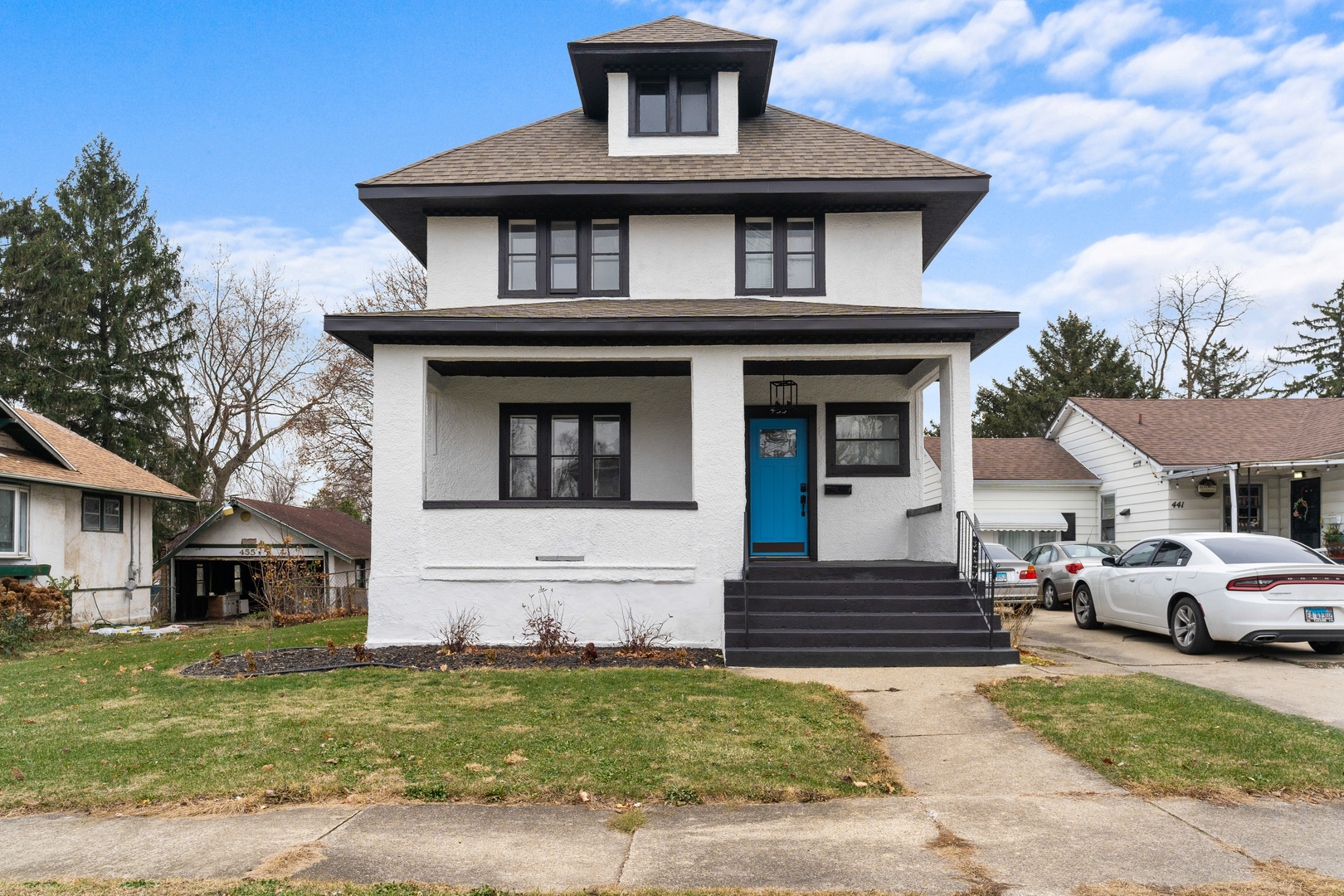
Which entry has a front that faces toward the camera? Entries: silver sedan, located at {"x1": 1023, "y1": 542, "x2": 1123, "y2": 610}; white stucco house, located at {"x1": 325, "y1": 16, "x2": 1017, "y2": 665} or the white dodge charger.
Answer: the white stucco house

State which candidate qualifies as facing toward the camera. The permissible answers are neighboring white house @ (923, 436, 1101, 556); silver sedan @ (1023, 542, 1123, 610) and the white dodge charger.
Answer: the neighboring white house

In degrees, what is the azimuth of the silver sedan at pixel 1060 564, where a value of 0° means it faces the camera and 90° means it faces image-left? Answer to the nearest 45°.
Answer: approximately 135°

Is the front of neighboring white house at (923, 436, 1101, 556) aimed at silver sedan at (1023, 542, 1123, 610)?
yes

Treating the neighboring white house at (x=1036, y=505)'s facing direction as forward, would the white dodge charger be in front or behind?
in front

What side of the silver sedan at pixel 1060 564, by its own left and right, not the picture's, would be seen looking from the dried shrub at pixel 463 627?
left

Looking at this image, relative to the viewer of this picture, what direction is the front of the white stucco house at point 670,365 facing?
facing the viewer

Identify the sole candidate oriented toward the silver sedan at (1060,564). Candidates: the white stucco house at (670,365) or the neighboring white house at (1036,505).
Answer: the neighboring white house

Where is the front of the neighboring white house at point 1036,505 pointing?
toward the camera

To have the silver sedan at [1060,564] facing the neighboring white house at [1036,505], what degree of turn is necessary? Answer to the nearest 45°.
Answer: approximately 45° to its right

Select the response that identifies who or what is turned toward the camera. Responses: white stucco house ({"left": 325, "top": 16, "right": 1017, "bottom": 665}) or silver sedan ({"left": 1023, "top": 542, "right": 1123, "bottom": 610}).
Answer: the white stucco house

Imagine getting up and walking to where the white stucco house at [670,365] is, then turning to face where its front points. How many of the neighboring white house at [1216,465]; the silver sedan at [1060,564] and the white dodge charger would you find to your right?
0

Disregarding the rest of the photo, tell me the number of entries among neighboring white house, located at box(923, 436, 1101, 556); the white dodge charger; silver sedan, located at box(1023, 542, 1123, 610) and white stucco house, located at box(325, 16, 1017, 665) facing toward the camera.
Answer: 2

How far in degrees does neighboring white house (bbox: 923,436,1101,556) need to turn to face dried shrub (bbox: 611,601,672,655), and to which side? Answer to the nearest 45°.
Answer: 0° — it already faces it
